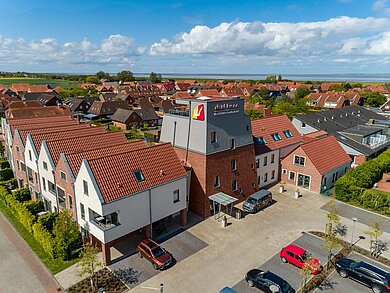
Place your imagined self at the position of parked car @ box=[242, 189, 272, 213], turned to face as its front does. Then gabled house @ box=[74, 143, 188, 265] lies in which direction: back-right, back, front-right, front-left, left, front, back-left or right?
front

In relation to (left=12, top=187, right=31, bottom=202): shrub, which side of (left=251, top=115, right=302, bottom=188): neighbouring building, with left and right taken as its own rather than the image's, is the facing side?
right

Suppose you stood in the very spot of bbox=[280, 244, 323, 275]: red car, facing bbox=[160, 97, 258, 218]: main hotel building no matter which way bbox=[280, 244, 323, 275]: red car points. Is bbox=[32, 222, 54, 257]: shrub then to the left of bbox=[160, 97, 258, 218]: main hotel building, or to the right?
left

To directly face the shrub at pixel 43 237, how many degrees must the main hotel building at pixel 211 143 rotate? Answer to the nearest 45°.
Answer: approximately 90° to its right

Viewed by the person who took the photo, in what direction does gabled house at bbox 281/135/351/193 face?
facing the viewer and to the left of the viewer

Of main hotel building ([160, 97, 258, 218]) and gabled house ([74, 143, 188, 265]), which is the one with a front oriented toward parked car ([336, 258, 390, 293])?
the main hotel building

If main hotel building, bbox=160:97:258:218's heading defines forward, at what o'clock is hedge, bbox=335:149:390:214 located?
The hedge is roughly at 10 o'clock from the main hotel building.

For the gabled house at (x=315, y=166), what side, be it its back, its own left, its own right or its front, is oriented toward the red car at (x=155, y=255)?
front

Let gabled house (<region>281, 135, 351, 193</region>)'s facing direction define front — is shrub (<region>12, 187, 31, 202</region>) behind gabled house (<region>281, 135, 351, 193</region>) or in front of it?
in front

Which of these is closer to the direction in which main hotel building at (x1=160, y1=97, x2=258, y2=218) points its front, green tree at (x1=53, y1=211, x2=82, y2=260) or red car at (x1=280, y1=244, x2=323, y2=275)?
the red car

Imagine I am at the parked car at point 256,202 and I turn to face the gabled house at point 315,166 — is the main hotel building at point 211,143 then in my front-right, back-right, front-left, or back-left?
back-left

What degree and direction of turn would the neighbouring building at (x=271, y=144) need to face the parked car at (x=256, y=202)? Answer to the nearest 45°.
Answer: approximately 45° to its right
